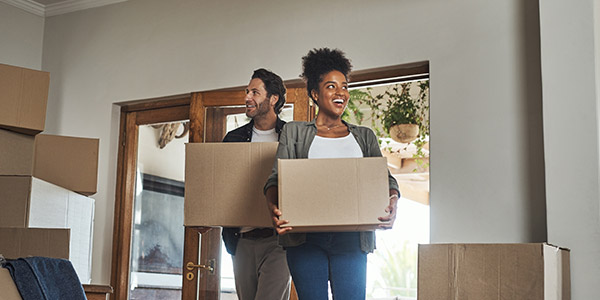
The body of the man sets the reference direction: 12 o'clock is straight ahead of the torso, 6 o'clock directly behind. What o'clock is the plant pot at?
The plant pot is roughly at 7 o'clock from the man.

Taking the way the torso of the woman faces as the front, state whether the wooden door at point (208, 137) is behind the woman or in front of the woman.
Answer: behind

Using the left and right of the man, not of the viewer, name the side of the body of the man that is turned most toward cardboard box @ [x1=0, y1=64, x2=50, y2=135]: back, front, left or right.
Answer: right

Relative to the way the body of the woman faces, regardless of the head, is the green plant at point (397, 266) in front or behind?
behind

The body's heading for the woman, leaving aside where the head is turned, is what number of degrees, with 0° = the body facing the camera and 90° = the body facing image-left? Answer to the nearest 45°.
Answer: approximately 0°

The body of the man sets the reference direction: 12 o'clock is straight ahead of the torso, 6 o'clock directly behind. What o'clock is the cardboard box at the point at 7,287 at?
The cardboard box is roughly at 1 o'clock from the man.

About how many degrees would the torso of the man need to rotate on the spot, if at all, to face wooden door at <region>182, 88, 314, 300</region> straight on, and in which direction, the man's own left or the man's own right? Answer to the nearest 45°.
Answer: approximately 180°

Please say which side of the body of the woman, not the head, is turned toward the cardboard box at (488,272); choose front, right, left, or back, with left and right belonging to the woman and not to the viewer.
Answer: left

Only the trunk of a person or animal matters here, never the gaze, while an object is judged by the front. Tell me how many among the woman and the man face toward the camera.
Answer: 2

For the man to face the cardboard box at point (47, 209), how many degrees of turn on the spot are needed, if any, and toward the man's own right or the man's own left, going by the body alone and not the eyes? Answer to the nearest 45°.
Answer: approximately 90° to the man's own right
